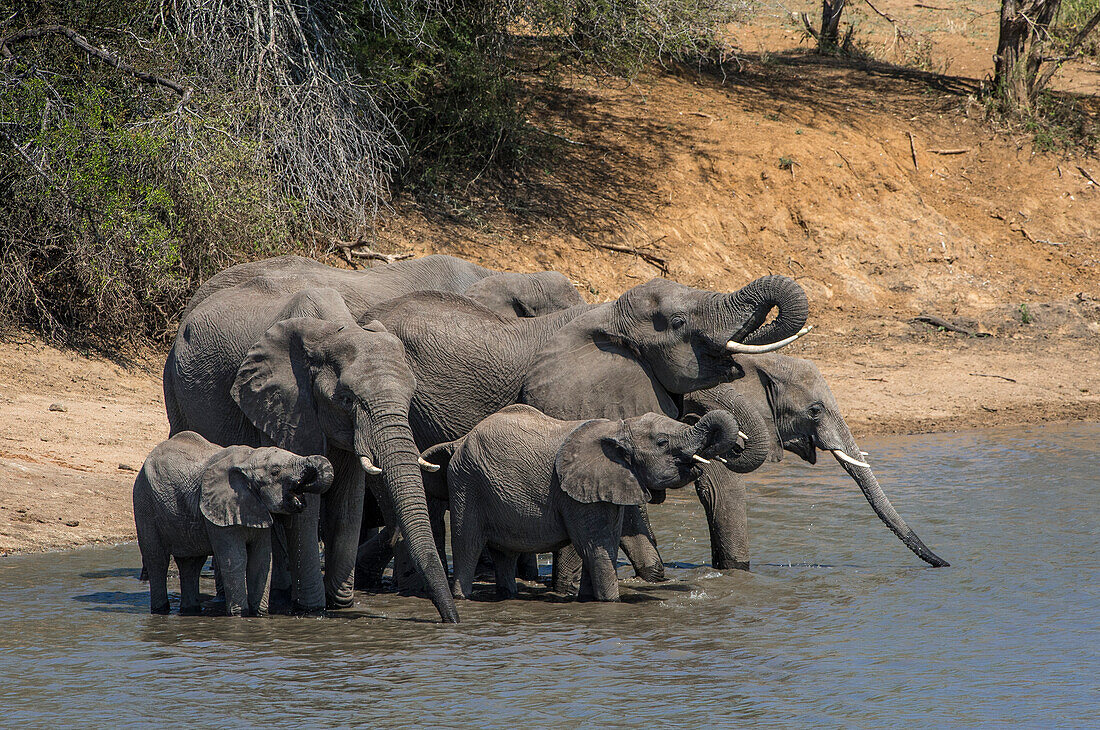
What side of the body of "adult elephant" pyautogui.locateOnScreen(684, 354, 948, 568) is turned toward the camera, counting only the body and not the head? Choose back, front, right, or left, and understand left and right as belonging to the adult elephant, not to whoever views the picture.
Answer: right

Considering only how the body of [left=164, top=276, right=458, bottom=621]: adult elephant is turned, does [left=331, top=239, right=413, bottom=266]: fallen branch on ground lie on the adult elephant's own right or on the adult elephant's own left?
on the adult elephant's own left

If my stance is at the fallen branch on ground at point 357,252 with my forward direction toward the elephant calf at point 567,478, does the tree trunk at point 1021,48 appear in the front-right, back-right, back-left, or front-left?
back-left

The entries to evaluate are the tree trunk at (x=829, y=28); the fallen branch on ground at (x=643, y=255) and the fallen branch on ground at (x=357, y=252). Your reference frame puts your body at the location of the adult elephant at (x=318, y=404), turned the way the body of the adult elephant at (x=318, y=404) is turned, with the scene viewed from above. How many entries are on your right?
0

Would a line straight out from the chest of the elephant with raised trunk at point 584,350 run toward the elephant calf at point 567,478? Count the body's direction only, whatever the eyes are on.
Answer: no

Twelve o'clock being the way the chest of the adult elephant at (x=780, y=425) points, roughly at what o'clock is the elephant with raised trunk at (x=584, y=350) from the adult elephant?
The elephant with raised trunk is roughly at 5 o'clock from the adult elephant.

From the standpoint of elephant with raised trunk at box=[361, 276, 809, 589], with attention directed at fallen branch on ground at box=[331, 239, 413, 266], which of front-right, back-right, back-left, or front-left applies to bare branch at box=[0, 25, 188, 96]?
front-left

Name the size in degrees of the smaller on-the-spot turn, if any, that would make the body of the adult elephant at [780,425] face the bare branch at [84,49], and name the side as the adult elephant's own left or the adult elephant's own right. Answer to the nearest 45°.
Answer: approximately 135° to the adult elephant's own left

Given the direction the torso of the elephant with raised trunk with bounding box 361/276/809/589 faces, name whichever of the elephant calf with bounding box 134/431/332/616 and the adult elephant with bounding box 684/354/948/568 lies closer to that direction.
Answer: the adult elephant

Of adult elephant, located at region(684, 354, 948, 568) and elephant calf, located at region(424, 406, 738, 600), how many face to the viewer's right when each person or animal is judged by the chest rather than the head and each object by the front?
2

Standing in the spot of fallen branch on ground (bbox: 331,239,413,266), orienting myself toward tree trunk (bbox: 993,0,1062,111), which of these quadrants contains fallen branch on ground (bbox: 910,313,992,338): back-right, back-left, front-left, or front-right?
front-right

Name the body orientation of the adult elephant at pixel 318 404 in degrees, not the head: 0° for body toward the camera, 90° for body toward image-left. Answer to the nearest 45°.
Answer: approximately 315°

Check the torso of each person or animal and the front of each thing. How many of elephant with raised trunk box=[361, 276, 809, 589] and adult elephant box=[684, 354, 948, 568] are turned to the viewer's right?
2

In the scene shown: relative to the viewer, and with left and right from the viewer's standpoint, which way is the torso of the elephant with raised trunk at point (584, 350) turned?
facing to the right of the viewer

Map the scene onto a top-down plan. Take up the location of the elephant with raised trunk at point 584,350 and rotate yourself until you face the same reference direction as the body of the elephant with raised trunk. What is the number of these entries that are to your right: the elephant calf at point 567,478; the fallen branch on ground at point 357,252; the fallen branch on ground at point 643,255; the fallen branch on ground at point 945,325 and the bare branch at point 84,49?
1

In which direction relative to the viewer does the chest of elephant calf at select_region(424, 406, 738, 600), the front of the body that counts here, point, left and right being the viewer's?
facing to the right of the viewer

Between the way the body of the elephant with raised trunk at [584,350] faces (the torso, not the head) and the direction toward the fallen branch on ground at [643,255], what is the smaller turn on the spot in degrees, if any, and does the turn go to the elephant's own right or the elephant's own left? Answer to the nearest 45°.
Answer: approximately 90° to the elephant's own left

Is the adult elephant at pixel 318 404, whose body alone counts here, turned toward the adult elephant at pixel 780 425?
no

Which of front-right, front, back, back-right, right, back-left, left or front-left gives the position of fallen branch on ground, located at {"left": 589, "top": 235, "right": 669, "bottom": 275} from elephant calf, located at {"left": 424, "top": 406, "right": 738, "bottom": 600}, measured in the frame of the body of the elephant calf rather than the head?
left

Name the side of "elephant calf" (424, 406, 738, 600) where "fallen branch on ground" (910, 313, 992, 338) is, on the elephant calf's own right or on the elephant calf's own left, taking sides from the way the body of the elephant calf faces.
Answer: on the elephant calf's own left

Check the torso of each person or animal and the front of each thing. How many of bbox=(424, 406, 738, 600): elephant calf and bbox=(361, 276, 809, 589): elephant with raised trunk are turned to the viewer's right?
2

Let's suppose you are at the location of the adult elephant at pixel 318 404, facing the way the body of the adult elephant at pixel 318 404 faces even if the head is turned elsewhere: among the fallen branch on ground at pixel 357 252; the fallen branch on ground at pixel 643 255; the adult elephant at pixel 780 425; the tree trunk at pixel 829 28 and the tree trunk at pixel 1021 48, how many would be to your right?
0
